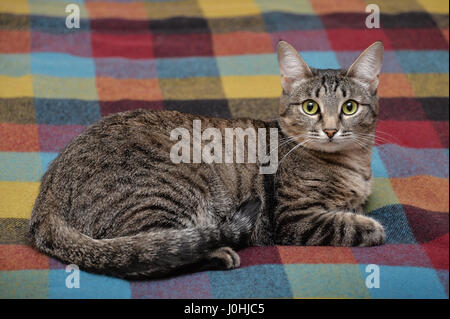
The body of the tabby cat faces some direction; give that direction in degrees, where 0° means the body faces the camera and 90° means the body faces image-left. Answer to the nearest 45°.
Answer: approximately 270°
